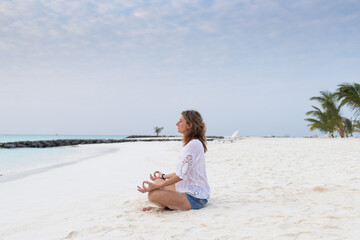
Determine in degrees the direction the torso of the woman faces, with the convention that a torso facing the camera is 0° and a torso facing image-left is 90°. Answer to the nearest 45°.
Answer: approximately 90°

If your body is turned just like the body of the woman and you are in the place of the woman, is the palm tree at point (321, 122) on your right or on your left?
on your right

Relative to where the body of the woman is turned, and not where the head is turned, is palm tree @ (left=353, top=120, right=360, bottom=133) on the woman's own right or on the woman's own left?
on the woman's own right

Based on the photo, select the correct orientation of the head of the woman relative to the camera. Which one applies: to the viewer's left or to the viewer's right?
to the viewer's left

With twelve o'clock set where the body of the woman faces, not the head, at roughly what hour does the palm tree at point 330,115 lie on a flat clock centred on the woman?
The palm tree is roughly at 4 o'clock from the woman.
